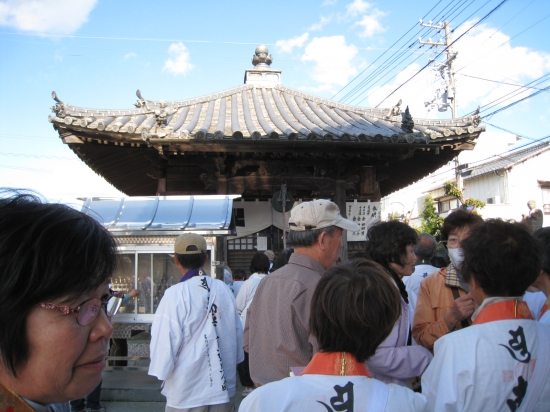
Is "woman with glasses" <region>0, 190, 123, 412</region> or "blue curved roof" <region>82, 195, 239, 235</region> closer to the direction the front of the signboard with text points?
the woman with glasses

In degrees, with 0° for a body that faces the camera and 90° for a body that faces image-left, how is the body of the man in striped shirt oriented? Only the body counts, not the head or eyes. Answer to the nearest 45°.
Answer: approximately 225°

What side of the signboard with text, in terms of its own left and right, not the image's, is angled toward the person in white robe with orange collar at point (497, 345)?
front

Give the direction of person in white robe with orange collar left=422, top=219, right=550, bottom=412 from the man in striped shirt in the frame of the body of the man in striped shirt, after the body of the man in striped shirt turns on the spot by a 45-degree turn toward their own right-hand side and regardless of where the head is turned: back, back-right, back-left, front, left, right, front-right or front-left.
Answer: front-right

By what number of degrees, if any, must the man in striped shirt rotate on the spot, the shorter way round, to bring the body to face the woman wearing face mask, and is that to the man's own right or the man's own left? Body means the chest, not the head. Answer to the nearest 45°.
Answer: approximately 45° to the man's own right

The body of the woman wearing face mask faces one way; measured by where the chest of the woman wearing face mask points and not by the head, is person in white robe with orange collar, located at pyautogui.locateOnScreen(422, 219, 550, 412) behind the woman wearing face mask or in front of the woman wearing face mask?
in front

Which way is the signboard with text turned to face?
toward the camera

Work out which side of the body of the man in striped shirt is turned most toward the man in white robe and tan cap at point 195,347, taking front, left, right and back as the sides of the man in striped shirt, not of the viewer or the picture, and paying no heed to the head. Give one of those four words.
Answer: left

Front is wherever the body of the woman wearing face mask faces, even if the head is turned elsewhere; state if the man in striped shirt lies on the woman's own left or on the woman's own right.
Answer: on the woman's own right

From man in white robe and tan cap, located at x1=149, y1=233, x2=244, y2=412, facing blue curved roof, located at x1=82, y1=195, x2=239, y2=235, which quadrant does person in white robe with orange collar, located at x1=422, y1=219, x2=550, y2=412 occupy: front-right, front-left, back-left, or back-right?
back-right

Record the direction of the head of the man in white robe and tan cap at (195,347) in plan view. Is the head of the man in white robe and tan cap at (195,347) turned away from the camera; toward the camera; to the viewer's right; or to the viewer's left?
away from the camera

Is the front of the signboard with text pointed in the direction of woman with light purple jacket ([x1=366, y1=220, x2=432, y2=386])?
yes

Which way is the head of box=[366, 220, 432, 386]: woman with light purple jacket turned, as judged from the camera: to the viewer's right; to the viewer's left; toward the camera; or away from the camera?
to the viewer's right

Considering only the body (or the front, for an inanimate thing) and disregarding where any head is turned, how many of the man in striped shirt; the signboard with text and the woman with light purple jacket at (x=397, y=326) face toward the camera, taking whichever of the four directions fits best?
1
